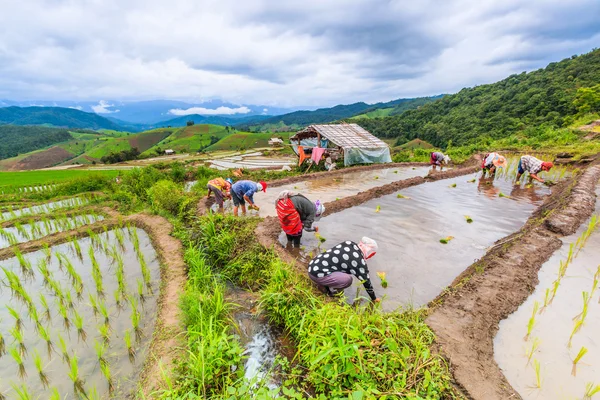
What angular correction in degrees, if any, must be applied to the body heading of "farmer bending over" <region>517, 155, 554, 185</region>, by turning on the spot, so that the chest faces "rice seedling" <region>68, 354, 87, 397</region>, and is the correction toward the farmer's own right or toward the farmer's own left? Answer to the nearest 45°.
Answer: approximately 90° to the farmer's own right

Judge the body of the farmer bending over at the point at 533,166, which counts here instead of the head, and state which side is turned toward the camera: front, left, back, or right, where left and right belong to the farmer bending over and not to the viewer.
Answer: right

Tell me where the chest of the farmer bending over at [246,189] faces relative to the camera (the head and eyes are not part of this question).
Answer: to the viewer's right

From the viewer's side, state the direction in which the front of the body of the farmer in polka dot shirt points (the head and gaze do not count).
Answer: to the viewer's right

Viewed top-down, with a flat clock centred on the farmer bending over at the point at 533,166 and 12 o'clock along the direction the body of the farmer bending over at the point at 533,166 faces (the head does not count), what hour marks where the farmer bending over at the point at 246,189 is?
the farmer bending over at the point at 246,189 is roughly at 4 o'clock from the farmer bending over at the point at 533,166.
